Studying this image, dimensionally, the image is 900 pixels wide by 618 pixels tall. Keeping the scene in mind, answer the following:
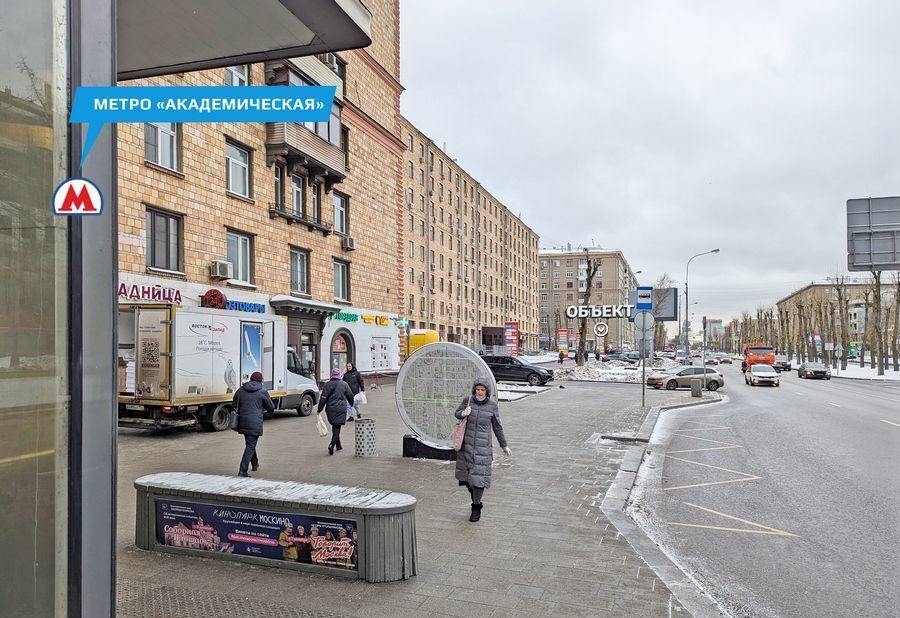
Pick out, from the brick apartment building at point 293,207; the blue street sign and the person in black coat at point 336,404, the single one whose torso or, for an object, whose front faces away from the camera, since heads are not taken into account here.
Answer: the person in black coat

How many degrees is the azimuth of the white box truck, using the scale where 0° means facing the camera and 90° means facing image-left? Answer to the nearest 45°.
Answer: approximately 225°

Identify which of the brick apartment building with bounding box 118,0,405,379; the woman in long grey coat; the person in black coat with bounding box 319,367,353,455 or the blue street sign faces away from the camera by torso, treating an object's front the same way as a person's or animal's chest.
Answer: the person in black coat

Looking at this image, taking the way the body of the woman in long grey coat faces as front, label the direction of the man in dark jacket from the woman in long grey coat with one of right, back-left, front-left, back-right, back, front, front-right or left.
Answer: back-right

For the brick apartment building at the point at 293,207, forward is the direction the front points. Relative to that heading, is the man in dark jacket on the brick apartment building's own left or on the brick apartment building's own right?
on the brick apartment building's own right

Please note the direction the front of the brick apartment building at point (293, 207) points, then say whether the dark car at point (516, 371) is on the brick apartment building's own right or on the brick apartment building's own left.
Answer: on the brick apartment building's own left

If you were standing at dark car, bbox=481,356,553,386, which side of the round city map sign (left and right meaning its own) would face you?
back

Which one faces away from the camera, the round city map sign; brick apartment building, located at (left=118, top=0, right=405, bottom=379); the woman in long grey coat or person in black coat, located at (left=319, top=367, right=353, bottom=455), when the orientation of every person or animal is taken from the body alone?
the person in black coat

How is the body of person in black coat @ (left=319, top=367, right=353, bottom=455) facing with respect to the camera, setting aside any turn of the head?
away from the camera

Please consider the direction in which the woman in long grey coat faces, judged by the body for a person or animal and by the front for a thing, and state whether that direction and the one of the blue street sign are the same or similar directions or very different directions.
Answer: same or similar directions

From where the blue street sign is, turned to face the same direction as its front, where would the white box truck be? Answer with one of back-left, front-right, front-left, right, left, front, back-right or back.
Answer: front-right

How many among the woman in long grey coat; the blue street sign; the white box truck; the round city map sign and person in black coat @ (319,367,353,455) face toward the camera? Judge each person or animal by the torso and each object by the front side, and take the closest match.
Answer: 3

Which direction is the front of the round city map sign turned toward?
toward the camera
